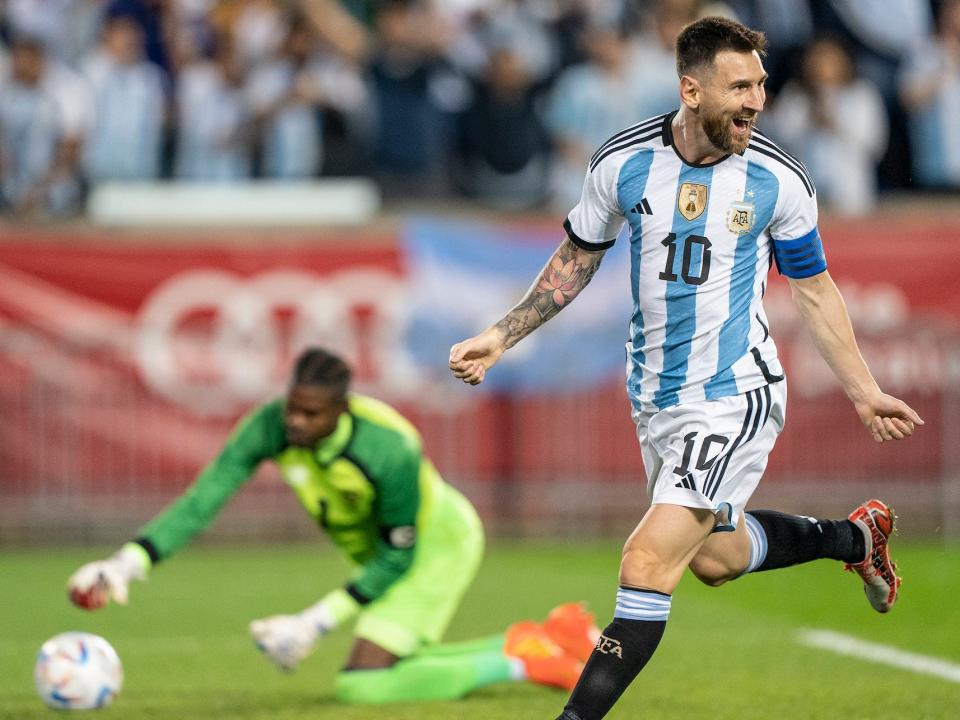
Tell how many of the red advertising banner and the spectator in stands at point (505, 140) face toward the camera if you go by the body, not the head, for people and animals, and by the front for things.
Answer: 2

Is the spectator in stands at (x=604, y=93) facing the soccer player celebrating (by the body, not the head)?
yes

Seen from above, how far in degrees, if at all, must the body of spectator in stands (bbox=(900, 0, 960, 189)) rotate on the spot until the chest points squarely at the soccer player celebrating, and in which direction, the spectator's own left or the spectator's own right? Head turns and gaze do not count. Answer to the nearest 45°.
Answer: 0° — they already face them

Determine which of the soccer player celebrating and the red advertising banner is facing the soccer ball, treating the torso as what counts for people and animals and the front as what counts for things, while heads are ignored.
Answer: the red advertising banner

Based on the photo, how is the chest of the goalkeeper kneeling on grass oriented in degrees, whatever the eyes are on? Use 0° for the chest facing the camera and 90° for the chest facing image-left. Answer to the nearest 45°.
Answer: approximately 45°

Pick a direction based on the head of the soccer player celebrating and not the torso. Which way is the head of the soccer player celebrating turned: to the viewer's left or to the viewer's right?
to the viewer's right
